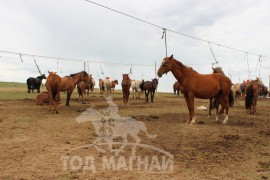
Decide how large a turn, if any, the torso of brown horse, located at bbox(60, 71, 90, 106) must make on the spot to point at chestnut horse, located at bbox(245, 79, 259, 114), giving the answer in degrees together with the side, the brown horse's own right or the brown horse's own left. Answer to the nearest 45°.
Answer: approximately 45° to the brown horse's own right

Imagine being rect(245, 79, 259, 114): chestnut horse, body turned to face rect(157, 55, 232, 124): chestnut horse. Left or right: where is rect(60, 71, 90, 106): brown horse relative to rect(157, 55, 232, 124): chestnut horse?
right

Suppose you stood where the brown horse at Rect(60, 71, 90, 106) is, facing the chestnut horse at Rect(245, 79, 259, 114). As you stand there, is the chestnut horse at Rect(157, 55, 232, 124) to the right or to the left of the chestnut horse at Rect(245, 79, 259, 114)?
right

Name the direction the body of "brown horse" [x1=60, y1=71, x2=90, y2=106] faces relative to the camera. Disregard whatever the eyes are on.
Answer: to the viewer's right

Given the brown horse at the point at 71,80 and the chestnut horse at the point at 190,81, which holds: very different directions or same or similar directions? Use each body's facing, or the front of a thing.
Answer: very different directions

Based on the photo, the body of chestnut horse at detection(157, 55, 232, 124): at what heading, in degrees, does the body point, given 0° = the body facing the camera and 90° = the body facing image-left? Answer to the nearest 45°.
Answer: approximately 90°

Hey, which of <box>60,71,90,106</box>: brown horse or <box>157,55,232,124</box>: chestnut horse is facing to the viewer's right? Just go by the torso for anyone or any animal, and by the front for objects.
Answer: the brown horse

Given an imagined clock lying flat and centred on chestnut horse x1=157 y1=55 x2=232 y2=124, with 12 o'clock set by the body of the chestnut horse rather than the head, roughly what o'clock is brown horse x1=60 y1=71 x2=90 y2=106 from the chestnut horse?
The brown horse is roughly at 1 o'clock from the chestnut horse.

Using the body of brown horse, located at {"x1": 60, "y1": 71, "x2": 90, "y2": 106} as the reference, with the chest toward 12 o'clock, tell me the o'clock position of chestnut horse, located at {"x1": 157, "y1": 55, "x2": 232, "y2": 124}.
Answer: The chestnut horse is roughly at 2 o'clock from the brown horse.

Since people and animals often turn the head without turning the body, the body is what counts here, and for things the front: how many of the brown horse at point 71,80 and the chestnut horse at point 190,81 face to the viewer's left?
1

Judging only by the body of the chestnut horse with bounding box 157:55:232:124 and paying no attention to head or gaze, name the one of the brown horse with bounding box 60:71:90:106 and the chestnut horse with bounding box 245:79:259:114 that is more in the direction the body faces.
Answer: the brown horse

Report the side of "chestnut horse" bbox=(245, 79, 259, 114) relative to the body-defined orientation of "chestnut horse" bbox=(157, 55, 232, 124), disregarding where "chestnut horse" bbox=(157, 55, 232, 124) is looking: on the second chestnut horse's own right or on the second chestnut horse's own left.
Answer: on the second chestnut horse's own right
